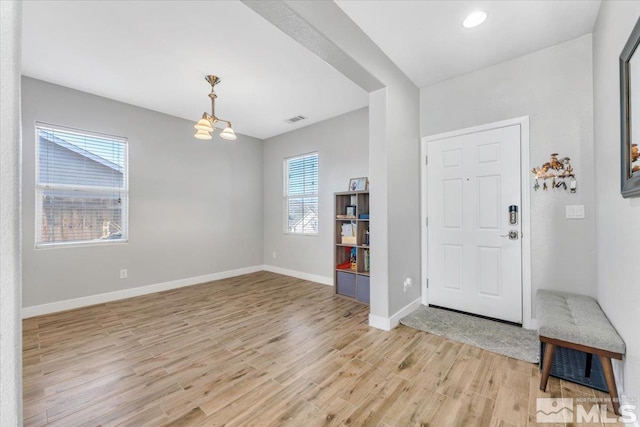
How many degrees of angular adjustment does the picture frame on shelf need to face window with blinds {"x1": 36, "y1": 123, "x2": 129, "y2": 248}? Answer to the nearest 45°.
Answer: approximately 45° to its right

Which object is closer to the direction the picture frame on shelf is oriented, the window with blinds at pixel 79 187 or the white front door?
the window with blinds

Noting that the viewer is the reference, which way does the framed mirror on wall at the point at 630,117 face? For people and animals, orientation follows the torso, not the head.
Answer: facing to the left of the viewer

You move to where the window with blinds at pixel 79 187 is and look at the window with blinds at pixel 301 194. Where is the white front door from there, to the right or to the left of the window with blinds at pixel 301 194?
right

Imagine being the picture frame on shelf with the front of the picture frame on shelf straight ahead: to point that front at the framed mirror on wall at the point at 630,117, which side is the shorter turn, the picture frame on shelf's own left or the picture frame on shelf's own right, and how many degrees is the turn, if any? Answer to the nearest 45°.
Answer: approximately 90° to the picture frame on shelf's own left

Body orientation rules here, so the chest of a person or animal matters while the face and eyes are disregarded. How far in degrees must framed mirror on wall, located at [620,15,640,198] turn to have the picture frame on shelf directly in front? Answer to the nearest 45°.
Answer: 0° — it already faces it

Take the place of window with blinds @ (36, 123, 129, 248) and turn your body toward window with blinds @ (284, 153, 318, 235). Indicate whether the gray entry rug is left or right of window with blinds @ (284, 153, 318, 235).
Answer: right

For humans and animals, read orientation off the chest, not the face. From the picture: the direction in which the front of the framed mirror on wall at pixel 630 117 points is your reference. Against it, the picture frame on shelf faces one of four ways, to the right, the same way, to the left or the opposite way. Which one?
to the left

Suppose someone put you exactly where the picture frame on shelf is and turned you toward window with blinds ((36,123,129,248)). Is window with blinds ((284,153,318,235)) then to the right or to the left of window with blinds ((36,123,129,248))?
right

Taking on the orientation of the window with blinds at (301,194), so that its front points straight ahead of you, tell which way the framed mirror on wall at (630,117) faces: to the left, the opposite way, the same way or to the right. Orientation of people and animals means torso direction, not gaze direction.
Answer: to the right
